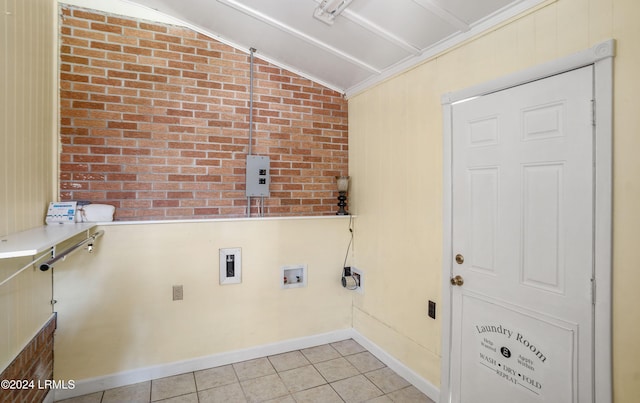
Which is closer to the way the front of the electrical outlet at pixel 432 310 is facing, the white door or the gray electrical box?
the gray electrical box

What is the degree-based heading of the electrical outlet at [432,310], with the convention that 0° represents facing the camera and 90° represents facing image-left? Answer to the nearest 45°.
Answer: approximately 45°

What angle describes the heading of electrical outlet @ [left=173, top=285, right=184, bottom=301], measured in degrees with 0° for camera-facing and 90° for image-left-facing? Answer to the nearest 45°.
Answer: approximately 0°

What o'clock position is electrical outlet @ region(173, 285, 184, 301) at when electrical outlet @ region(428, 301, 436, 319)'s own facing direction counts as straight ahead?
electrical outlet @ region(173, 285, 184, 301) is roughly at 1 o'clock from electrical outlet @ region(428, 301, 436, 319).

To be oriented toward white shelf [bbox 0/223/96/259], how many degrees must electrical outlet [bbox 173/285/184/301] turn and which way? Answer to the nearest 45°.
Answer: approximately 45° to its right

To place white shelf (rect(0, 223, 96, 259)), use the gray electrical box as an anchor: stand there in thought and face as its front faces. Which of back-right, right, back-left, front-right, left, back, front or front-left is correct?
front-right

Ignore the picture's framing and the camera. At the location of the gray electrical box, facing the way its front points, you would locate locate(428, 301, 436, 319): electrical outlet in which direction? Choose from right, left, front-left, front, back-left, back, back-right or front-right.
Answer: front-left

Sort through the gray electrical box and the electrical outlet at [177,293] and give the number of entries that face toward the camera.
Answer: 2

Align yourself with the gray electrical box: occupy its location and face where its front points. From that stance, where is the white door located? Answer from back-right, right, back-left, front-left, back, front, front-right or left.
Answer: front-left

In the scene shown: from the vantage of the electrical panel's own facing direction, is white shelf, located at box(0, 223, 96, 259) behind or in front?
in front

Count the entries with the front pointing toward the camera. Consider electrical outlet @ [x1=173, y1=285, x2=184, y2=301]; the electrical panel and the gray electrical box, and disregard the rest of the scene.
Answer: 3

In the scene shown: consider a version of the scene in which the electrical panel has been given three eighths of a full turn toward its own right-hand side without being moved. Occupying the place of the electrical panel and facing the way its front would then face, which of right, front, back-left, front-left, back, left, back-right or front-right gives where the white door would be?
back

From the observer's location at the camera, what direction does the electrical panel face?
facing the viewer

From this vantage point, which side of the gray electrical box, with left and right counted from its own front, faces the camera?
front
